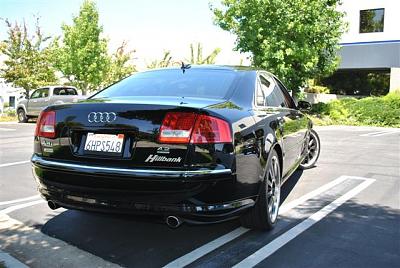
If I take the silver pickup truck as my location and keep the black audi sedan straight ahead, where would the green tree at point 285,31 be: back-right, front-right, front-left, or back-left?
front-left

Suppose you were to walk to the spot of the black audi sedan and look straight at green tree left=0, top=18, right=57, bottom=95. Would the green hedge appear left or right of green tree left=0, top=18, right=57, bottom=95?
right

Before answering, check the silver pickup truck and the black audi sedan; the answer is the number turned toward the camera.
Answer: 0

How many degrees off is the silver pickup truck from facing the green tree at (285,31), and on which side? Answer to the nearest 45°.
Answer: approximately 135° to its right

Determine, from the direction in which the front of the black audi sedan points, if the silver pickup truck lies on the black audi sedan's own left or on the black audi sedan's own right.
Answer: on the black audi sedan's own left

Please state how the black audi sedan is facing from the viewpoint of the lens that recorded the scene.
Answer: facing away from the viewer and to the right of the viewer

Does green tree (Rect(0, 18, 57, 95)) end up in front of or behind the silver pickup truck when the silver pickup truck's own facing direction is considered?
in front

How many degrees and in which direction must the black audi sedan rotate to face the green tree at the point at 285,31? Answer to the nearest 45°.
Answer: approximately 45° to its left

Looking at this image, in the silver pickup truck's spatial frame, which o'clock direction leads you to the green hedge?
The green hedge is roughly at 5 o'clock from the silver pickup truck.

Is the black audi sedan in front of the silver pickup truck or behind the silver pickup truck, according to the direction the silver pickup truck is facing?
behind

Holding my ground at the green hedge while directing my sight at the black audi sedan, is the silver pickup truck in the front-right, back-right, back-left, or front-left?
front-right

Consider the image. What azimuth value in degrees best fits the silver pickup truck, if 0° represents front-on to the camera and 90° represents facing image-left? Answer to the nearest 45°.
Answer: approximately 135°

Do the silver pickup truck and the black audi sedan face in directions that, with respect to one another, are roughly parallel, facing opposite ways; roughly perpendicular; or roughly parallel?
roughly perpendicular

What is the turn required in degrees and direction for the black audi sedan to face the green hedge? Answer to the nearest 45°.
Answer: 0° — it already faces it
